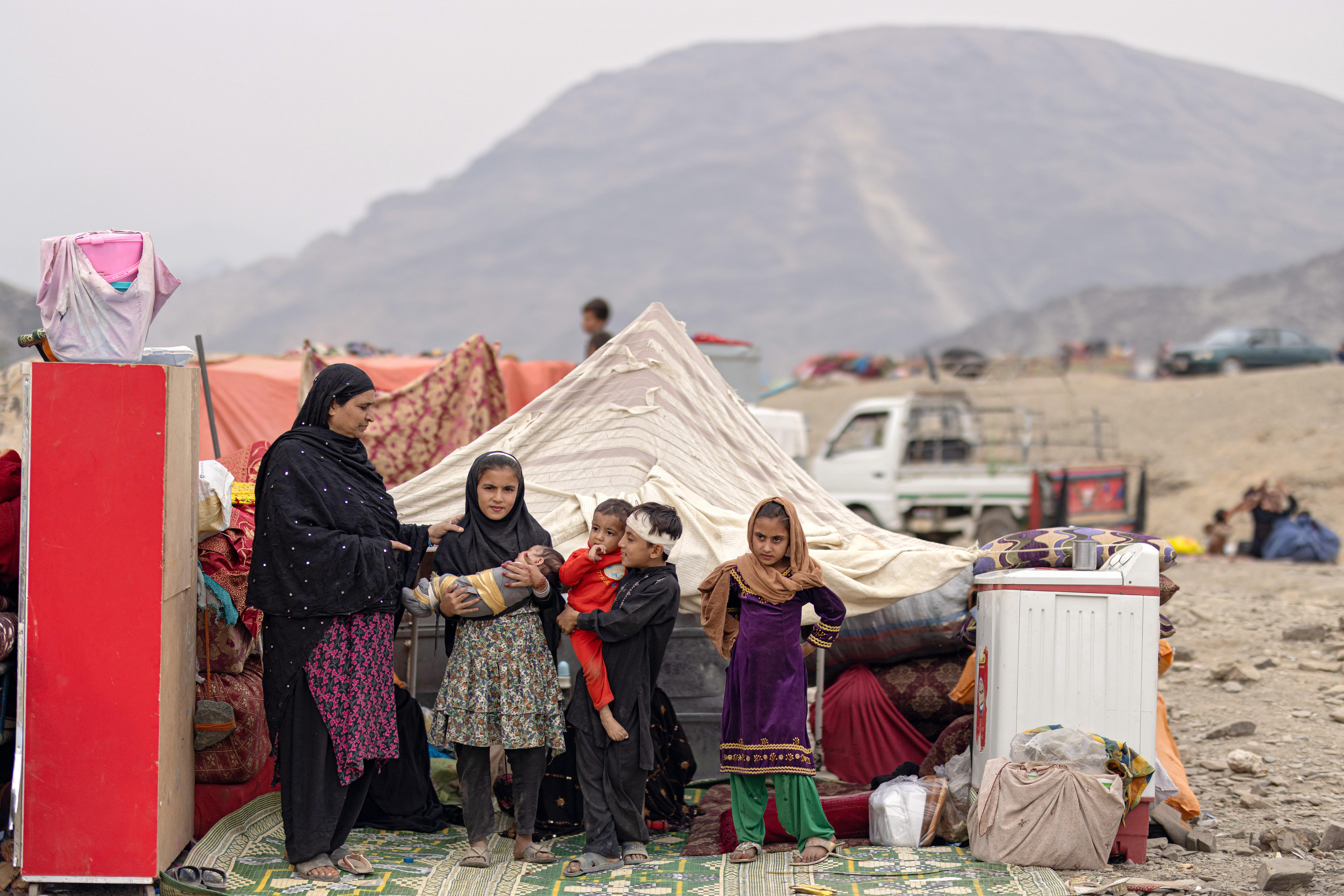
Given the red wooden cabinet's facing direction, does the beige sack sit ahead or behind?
behind

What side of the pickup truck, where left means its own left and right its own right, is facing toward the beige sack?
left

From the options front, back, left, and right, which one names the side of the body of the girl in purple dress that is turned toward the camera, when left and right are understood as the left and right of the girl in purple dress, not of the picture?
front

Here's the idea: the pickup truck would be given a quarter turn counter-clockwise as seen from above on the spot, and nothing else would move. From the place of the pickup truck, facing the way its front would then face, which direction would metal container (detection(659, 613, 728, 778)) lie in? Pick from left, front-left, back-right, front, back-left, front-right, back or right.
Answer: front

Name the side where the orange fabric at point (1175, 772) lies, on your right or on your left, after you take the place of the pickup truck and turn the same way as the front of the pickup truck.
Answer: on your left

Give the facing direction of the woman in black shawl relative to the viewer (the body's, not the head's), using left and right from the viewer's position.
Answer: facing the viewer and to the right of the viewer

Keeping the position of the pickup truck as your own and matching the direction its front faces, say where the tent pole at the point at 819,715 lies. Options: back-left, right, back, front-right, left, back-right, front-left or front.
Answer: left

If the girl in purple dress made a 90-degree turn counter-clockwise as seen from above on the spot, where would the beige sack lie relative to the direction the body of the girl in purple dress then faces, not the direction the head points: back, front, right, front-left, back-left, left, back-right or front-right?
front

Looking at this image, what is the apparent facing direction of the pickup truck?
to the viewer's left

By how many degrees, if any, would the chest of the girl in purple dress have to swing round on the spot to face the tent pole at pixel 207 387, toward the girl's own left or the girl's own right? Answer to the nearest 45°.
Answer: approximately 135° to the girl's own right

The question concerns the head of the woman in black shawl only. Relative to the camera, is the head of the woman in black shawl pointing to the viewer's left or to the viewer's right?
to the viewer's right

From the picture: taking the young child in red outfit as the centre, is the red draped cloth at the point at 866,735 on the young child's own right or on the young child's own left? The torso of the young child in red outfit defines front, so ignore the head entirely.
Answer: on the young child's own left

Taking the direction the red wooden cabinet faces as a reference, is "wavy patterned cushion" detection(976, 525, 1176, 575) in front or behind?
behind
